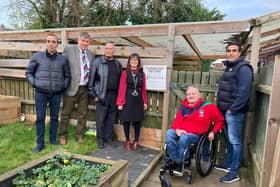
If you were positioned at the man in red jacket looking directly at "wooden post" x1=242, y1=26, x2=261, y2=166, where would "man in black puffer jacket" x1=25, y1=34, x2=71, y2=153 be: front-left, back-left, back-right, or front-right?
back-left

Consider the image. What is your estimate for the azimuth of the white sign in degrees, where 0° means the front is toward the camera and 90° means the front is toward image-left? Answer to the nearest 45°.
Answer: approximately 0°

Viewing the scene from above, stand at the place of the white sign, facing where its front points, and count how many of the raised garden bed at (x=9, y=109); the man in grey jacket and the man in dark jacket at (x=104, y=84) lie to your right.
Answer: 3

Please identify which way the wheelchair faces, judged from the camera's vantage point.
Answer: facing the viewer and to the left of the viewer

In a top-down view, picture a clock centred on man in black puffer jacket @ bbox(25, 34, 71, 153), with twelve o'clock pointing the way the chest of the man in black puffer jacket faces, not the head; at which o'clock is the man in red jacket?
The man in red jacket is roughly at 10 o'clock from the man in black puffer jacket.

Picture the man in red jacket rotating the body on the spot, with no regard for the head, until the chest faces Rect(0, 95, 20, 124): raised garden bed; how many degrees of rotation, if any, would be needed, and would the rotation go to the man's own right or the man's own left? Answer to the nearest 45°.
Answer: approximately 45° to the man's own right

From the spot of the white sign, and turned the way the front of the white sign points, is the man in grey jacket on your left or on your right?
on your right

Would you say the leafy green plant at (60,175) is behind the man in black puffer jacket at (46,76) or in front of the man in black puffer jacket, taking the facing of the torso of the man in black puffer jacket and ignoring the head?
in front

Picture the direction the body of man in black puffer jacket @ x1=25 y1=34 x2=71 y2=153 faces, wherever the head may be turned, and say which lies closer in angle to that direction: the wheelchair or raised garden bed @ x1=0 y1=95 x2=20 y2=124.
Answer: the wheelchair

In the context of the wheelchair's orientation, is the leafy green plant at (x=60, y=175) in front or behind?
in front

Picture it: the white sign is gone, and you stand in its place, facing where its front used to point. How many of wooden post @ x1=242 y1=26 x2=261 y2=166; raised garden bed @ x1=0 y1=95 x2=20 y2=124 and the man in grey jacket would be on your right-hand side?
2

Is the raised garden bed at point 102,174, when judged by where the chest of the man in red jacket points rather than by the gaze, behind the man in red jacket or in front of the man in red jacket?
in front

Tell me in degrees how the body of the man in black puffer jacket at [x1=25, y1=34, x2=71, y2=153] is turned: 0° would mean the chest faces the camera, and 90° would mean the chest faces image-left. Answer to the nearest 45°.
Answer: approximately 0°

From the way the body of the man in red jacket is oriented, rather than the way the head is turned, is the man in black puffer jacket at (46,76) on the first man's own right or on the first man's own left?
on the first man's own right

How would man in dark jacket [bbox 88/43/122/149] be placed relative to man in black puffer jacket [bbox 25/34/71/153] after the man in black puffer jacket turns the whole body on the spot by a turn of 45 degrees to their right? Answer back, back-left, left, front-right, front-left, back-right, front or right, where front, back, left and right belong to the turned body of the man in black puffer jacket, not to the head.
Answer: back-left

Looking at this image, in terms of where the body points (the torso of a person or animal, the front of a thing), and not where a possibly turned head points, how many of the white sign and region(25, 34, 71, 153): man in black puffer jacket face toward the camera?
2
